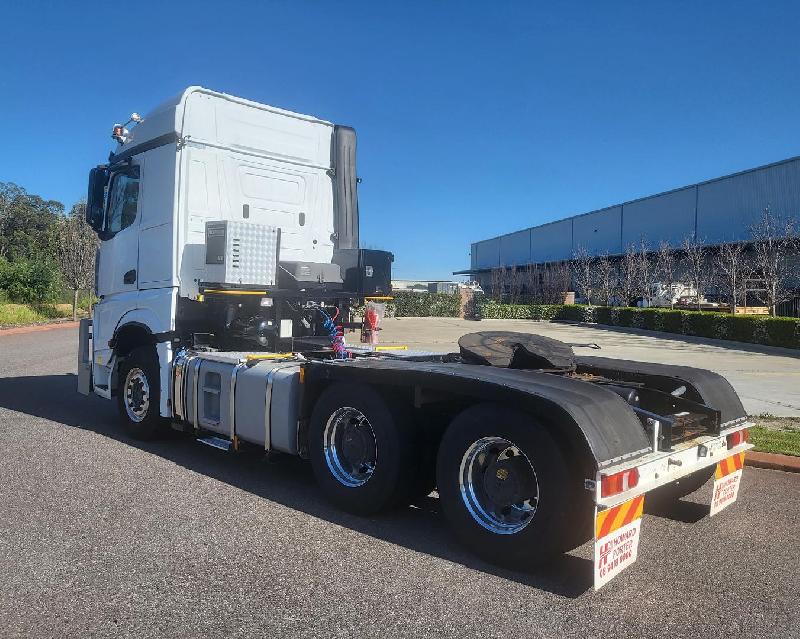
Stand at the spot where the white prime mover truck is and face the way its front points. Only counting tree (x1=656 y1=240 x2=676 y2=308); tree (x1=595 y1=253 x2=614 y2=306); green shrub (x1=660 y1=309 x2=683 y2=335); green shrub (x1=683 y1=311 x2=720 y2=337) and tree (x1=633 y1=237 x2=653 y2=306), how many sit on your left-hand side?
0

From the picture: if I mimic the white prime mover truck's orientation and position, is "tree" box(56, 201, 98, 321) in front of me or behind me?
in front

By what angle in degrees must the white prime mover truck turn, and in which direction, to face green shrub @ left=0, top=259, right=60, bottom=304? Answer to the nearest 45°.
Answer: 0° — it already faces it

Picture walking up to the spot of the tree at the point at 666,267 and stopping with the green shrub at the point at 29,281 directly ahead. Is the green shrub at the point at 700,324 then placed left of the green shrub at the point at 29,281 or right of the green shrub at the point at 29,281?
left

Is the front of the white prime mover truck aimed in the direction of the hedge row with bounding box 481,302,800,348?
no

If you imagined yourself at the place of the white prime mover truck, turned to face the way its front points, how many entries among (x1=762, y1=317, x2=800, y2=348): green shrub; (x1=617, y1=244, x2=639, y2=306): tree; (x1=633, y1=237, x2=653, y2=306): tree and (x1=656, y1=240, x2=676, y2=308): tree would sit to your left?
0

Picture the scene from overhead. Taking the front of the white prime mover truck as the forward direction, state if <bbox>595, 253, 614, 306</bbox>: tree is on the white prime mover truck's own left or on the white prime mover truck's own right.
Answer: on the white prime mover truck's own right

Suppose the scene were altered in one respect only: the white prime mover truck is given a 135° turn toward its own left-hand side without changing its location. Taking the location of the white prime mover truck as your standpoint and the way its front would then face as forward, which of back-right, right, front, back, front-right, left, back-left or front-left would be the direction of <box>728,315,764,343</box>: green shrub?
back-left

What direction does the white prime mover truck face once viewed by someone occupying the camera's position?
facing away from the viewer and to the left of the viewer

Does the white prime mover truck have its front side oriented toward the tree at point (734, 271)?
no

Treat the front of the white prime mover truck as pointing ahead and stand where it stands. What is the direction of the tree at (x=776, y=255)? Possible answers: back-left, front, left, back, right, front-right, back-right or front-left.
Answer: right

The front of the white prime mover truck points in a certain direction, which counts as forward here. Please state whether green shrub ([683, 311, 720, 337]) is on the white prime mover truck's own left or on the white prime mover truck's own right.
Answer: on the white prime mover truck's own right

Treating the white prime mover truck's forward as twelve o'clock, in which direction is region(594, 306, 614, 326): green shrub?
The green shrub is roughly at 2 o'clock from the white prime mover truck.

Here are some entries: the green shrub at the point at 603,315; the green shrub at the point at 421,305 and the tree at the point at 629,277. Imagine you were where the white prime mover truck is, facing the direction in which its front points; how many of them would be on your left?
0

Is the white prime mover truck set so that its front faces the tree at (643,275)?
no

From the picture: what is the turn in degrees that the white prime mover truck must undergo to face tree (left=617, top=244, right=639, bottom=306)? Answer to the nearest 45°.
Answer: approximately 45° to its right

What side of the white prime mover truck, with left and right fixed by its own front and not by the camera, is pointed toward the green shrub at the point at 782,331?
right
